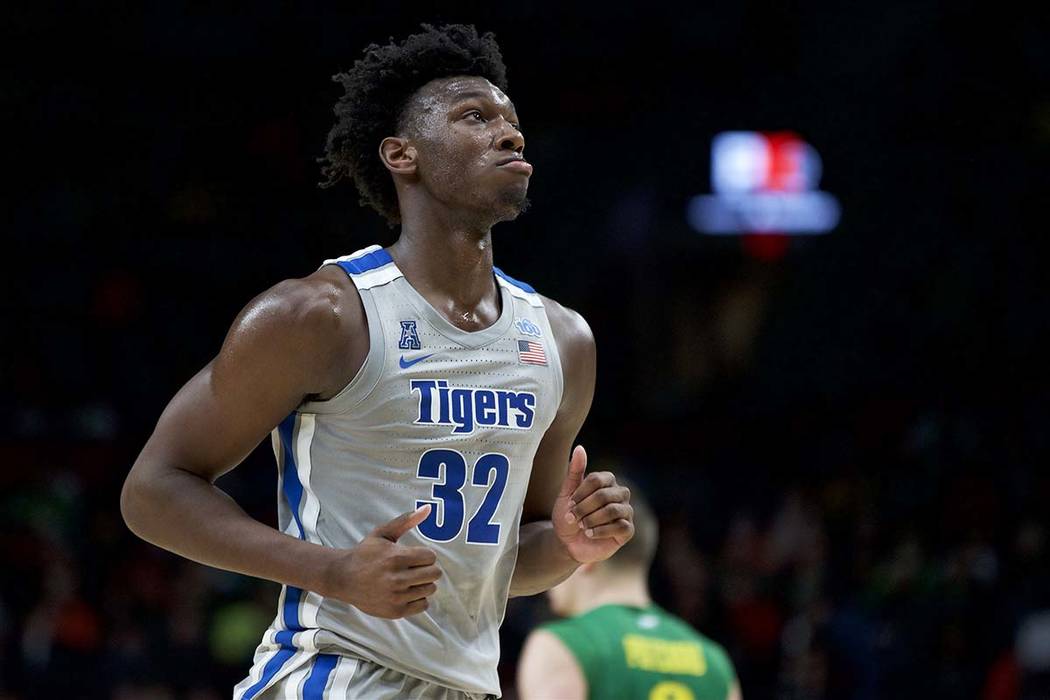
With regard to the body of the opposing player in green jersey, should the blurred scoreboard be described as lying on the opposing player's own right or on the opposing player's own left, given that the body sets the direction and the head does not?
on the opposing player's own right

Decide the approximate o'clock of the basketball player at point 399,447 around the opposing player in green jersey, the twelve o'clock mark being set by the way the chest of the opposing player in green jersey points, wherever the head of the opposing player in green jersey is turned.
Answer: The basketball player is roughly at 8 o'clock from the opposing player in green jersey.

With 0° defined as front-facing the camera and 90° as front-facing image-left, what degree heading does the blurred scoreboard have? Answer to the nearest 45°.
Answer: approximately 0°

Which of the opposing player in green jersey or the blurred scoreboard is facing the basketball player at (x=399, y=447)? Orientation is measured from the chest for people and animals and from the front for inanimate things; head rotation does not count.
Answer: the blurred scoreboard

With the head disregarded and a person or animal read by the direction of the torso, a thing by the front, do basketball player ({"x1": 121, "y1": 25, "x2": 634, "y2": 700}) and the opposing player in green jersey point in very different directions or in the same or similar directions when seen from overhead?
very different directions

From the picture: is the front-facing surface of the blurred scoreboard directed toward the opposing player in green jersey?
yes

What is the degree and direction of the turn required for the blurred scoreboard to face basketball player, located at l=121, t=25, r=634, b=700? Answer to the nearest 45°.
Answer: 0° — it already faces them

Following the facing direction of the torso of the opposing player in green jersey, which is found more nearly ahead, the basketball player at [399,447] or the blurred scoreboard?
the blurred scoreboard

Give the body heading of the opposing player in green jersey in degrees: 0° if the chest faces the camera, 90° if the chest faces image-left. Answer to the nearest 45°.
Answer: approximately 135°

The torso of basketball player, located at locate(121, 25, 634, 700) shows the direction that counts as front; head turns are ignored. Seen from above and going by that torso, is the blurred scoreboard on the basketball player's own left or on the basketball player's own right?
on the basketball player's own left

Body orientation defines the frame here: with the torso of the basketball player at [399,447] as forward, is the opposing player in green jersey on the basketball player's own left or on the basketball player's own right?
on the basketball player's own left

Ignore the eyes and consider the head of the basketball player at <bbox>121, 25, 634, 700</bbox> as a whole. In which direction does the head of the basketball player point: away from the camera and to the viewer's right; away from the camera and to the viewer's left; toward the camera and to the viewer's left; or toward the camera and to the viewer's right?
toward the camera and to the viewer's right

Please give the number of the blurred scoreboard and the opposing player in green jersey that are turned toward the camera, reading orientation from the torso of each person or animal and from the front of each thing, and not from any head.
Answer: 1
